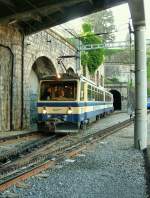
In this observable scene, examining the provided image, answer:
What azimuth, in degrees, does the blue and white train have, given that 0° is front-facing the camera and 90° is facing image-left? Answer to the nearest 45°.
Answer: approximately 45°

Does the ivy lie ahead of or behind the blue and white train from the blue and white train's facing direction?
behind

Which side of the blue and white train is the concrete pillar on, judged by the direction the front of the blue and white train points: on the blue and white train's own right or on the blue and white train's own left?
on the blue and white train's own left

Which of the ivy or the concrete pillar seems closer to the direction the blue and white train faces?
the concrete pillar
